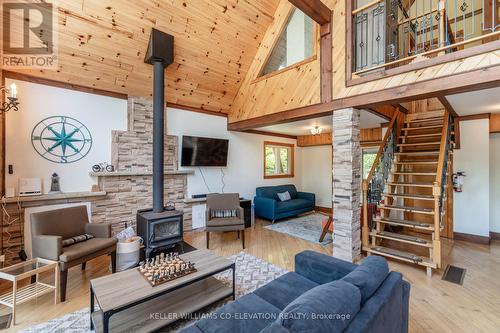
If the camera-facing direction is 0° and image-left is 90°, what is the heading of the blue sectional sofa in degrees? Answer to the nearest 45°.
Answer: approximately 135°

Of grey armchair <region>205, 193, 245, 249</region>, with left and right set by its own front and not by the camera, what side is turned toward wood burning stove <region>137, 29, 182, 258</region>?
right

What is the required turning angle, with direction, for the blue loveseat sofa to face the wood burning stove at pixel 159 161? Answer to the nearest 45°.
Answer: approximately 90° to its right

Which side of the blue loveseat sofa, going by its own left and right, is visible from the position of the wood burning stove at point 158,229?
right

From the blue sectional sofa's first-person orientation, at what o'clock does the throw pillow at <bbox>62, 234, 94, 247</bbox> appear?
The throw pillow is roughly at 11 o'clock from the blue sectional sofa.

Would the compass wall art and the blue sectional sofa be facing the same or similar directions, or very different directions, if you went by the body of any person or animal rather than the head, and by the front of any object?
very different directions

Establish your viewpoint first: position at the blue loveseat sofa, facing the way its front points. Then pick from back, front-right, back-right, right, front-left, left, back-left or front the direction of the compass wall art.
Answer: right

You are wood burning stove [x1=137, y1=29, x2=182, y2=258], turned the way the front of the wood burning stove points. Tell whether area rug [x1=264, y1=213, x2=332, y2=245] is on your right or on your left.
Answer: on your left

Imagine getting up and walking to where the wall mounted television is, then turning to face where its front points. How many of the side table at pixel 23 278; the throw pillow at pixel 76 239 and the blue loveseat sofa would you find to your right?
2

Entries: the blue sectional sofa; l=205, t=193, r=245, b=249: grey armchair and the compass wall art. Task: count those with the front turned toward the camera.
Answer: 2

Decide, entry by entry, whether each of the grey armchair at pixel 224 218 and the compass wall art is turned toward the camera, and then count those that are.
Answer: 2

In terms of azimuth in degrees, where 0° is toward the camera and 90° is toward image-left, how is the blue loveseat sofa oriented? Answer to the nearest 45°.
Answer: approximately 315°

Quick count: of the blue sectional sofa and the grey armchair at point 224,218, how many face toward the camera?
1
